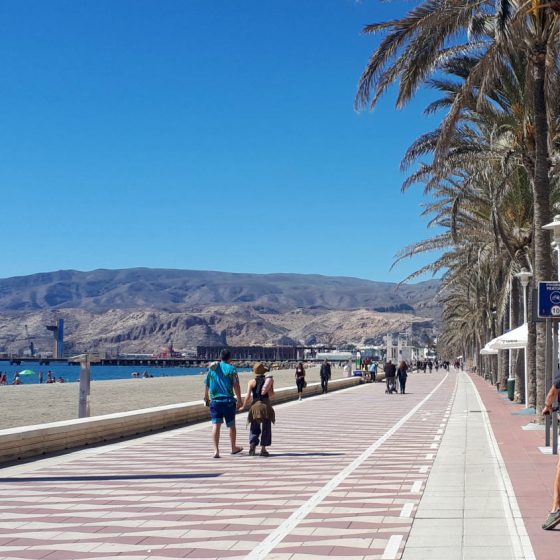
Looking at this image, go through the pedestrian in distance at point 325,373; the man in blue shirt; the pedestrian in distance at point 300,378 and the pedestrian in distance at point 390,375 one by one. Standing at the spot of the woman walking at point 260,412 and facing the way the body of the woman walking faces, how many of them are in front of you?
3

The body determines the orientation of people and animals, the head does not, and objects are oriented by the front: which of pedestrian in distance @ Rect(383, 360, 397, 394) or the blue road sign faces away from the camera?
the pedestrian in distance

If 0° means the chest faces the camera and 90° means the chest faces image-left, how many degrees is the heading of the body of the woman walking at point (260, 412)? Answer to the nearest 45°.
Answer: approximately 180°

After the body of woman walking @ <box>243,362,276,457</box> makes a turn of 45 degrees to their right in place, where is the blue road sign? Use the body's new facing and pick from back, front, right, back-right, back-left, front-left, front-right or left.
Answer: front-right

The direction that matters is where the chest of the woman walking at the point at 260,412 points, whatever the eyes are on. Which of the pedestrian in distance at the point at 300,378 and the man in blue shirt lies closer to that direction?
the pedestrian in distance

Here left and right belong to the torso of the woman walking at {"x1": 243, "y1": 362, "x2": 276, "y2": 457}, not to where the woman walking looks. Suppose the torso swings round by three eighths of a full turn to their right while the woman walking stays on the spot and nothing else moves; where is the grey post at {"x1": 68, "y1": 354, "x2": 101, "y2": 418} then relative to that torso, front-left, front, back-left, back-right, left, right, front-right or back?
back

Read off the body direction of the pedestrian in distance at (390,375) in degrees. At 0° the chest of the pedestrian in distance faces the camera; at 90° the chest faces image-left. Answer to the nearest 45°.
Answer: approximately 180°
